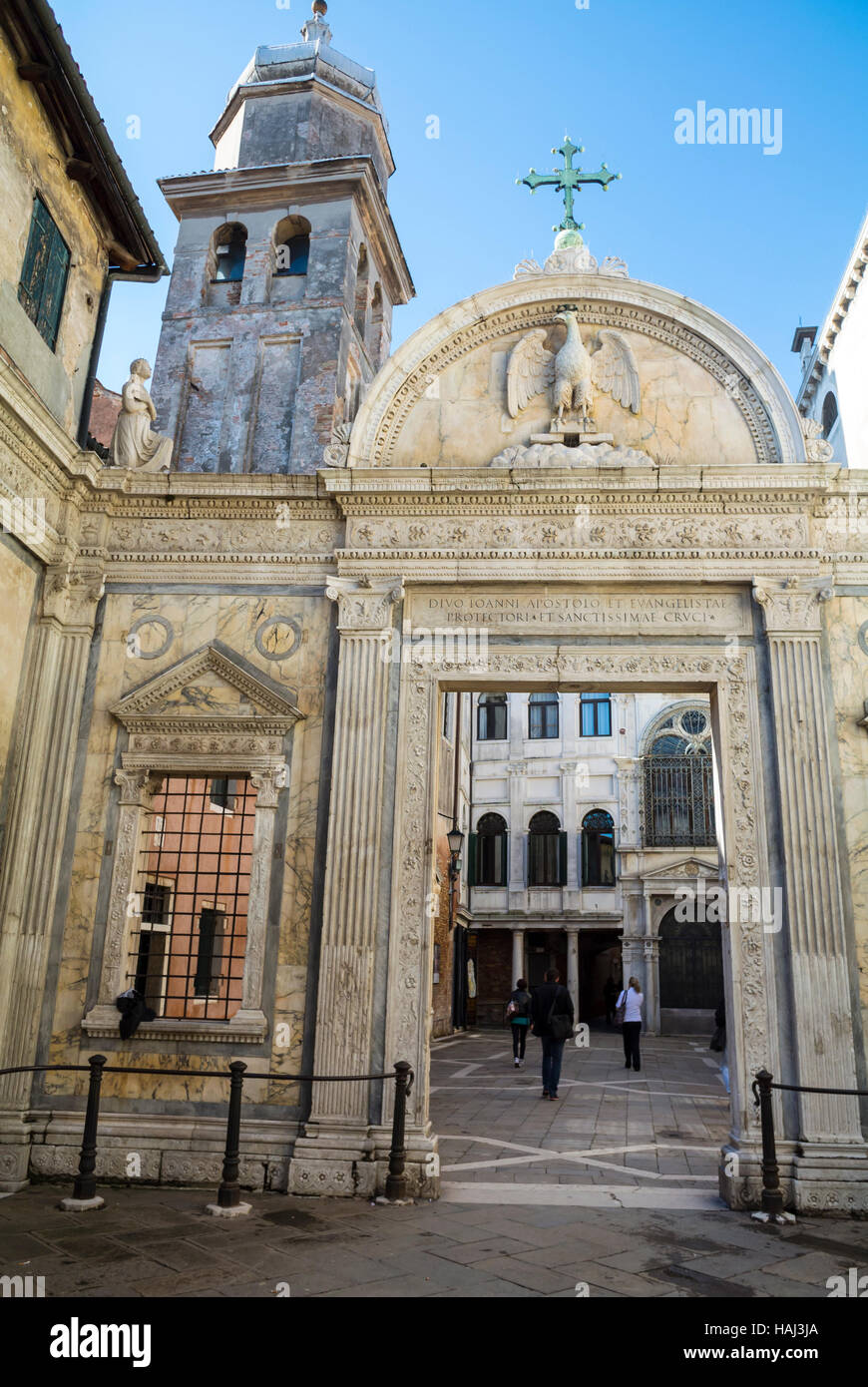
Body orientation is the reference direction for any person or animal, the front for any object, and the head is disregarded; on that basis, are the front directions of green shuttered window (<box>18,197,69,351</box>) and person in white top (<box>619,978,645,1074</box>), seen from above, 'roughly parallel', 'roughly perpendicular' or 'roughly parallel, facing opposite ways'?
roughly perpendicular

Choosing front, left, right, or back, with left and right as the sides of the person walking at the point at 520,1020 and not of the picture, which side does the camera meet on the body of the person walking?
back

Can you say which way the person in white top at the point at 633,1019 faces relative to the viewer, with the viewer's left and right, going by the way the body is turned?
facing away from the viewer

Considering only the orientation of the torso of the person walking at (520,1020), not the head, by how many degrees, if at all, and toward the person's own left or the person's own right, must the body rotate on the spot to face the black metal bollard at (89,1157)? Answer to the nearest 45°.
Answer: approximately 180°

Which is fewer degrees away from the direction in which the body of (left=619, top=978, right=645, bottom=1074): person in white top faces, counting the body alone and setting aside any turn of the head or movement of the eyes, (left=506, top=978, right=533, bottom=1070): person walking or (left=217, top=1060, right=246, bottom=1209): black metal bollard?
the person walking

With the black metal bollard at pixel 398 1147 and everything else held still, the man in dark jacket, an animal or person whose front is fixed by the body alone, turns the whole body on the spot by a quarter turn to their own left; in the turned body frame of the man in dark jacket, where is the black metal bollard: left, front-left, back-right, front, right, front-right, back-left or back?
left

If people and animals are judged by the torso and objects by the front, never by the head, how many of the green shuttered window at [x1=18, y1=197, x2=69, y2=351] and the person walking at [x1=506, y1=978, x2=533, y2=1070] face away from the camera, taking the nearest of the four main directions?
1

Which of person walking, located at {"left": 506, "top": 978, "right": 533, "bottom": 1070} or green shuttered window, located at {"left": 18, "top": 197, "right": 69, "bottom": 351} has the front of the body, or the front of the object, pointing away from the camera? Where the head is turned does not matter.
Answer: the person walking

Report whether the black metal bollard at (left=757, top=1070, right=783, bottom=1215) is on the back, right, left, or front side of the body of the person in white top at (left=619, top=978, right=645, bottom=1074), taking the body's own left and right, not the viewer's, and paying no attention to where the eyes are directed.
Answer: back

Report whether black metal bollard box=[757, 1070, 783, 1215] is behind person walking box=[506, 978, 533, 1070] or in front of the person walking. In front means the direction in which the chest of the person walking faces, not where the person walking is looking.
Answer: behind

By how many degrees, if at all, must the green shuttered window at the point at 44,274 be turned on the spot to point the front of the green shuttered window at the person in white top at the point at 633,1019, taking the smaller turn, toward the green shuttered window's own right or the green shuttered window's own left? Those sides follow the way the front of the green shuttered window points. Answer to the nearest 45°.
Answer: approximately 90° to the green shuttered window's own left

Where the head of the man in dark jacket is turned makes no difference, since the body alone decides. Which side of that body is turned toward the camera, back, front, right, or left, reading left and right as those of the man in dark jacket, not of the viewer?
back

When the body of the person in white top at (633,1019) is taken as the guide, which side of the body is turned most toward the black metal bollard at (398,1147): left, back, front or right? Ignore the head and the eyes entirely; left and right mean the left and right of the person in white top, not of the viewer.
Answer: back

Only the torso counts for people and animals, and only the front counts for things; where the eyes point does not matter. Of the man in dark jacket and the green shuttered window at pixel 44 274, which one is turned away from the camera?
the man in dark jacket

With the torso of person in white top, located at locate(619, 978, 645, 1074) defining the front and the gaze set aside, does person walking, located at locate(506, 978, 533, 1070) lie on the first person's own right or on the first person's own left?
on the first person's own left

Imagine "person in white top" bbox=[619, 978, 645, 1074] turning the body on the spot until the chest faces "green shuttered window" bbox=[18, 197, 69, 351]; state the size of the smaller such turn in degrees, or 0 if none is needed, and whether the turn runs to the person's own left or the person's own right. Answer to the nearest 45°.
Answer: approximately 135° to the person's own left

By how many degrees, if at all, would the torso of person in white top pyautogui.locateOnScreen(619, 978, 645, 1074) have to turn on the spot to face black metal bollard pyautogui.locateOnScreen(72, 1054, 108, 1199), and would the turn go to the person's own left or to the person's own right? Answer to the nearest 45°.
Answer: approximately 180°
